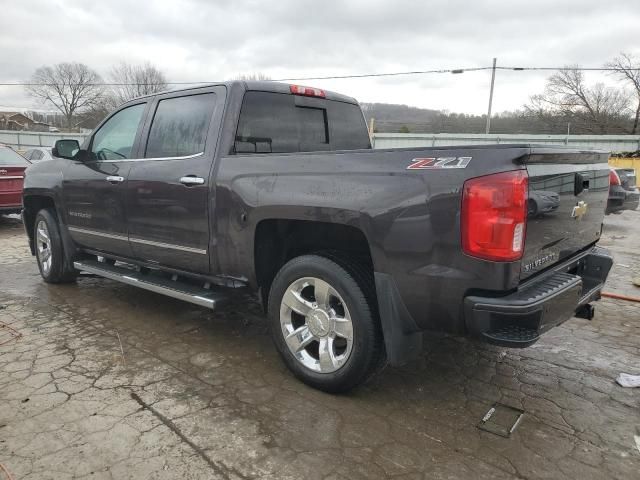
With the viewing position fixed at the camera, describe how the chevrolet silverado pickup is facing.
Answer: facing away from the viewer and to the left of the viewer

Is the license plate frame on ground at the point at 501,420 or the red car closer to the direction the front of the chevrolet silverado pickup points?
the red car

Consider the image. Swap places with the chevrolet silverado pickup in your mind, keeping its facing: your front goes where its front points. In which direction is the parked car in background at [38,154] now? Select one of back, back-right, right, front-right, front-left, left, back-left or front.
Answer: front

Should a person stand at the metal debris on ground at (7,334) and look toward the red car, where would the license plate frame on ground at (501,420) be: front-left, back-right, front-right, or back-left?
back-right

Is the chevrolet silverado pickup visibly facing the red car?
yes

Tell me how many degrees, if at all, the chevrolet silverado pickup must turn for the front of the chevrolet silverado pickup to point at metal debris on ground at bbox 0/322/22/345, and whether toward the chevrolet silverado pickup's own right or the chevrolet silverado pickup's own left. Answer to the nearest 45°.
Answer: approximately 45° to the chevrolet silverado pickup's own left

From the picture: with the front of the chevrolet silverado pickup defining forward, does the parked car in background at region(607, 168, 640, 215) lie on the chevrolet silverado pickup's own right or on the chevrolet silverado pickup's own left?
on the chevrolet silverado pickup's own right
